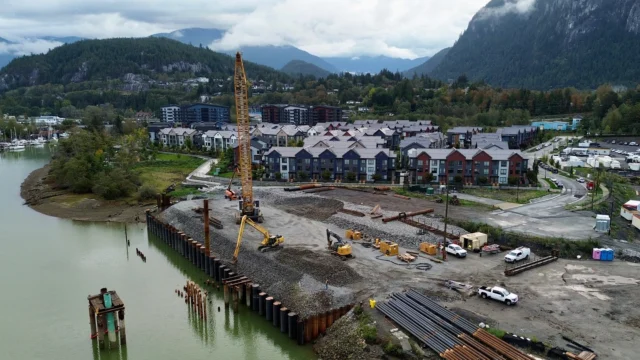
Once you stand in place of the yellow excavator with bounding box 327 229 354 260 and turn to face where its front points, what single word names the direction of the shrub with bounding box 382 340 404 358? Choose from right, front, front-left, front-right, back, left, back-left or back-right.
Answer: back-left

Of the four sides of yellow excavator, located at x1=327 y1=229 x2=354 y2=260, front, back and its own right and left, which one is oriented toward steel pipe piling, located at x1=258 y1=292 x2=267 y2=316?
left

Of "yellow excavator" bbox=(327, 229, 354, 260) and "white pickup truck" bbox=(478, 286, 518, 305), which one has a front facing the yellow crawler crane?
the yellow excavator

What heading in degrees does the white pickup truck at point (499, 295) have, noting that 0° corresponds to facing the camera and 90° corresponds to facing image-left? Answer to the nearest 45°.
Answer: approximately 315°

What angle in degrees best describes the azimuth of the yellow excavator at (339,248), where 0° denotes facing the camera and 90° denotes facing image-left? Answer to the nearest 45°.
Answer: approximately 135°
